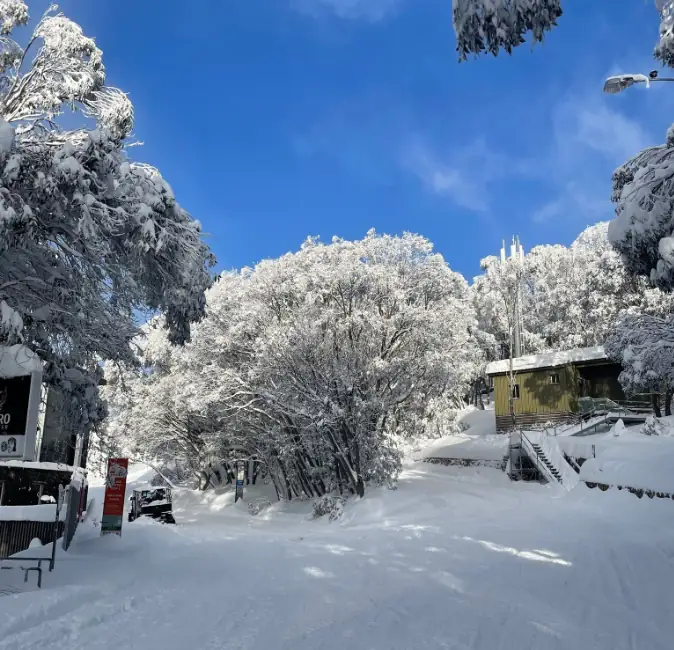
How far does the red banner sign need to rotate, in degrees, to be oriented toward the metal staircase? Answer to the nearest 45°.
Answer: approximately 90° to its left

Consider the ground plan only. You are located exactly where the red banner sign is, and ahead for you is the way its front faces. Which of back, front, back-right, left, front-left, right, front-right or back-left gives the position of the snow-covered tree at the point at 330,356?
back-left

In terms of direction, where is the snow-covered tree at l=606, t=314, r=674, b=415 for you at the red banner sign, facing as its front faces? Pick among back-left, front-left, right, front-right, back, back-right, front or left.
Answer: left

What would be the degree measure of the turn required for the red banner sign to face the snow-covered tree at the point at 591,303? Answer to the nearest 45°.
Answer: approximately 135° to its left

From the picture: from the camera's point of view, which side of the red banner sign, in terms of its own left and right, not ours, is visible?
front

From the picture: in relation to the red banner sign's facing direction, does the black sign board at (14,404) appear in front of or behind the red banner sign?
in front

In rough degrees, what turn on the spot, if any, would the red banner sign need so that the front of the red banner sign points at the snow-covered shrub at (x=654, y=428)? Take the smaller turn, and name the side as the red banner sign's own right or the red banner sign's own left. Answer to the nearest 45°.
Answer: approximately 90° to the red banner sign's own left

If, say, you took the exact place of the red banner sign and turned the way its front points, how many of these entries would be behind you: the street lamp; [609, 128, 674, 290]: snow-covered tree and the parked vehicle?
1

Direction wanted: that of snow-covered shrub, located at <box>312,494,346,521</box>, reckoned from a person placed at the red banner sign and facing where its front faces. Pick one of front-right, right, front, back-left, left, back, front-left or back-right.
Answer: back-left

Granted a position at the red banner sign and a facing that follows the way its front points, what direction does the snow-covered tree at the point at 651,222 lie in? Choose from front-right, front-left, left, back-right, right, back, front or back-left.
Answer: front-left

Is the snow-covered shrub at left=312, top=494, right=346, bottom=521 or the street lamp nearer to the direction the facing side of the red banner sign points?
the street lamp

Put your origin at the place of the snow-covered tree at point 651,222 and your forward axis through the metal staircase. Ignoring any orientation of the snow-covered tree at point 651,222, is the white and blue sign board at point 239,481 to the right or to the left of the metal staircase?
left

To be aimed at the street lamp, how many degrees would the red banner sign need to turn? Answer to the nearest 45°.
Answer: approximately 45° to its left
